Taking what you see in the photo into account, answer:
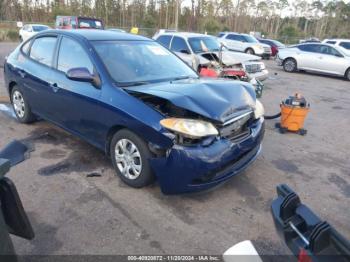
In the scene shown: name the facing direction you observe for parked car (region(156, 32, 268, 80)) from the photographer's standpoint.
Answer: facing the viewer and to the right of the viewer

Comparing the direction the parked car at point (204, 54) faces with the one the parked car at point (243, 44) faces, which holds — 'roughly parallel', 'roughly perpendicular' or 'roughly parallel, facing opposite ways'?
roughly parallel

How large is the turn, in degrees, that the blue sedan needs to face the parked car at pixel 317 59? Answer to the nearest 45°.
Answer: approximately 90° to its left

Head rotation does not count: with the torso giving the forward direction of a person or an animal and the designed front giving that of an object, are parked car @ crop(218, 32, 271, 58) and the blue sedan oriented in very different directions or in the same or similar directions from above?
same or similar directions

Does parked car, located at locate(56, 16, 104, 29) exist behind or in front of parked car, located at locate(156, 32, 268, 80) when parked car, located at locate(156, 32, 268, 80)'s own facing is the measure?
behind

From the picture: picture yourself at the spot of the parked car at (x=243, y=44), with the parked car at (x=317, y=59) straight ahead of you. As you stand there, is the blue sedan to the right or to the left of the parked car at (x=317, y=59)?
right

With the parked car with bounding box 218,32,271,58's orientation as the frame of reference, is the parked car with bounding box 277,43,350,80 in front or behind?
in front

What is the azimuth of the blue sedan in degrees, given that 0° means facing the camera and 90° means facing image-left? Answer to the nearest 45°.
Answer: approximately 315°

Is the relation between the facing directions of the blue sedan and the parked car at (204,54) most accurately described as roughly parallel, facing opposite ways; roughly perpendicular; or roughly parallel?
roughly parallel

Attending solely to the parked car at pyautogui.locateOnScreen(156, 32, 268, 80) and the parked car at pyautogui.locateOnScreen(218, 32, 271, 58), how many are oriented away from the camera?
0
